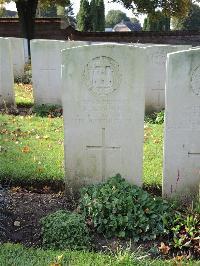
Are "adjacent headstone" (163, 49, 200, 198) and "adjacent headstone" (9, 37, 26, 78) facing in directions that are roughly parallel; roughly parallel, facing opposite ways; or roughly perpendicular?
roughly parallel

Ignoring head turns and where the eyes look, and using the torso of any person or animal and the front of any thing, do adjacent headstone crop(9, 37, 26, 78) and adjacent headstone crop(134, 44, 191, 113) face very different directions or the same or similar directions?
same or similar directions

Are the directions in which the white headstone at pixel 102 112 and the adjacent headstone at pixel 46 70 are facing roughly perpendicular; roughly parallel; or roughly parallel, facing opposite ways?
roughly parallel

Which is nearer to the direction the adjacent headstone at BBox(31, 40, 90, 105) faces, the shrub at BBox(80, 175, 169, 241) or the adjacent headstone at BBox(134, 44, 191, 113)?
the shrub

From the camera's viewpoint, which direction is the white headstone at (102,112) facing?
toward the camera

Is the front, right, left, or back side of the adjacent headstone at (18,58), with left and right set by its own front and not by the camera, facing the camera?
front

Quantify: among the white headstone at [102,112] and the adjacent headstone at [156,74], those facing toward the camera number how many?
2

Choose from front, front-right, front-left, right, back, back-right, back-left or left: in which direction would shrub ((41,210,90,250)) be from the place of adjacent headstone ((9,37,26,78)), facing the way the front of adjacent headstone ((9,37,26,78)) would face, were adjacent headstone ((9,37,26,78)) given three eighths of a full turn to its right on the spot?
back-left

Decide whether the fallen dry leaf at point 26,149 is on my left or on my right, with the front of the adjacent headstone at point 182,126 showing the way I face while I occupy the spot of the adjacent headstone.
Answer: on my right

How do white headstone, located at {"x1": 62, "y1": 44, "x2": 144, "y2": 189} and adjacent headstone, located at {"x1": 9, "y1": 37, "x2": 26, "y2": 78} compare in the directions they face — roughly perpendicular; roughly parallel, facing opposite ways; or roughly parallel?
roughly parallel

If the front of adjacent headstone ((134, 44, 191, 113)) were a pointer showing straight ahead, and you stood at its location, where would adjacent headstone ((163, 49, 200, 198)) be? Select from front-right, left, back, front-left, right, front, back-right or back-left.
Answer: front

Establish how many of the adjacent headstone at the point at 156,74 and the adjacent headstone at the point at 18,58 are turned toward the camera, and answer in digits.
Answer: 2

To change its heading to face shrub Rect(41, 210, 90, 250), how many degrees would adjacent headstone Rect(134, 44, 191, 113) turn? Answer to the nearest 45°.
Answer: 0° — it already faces it

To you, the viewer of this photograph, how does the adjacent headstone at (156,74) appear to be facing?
facing the viewer

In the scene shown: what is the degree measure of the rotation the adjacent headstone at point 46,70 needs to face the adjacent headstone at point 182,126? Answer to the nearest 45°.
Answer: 0° — it already faces it

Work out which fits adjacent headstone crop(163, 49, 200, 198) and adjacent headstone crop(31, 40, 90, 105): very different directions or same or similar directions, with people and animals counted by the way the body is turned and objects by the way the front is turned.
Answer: same or similar directions

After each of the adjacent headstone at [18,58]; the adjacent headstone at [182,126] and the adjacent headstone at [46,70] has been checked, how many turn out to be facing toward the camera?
3
